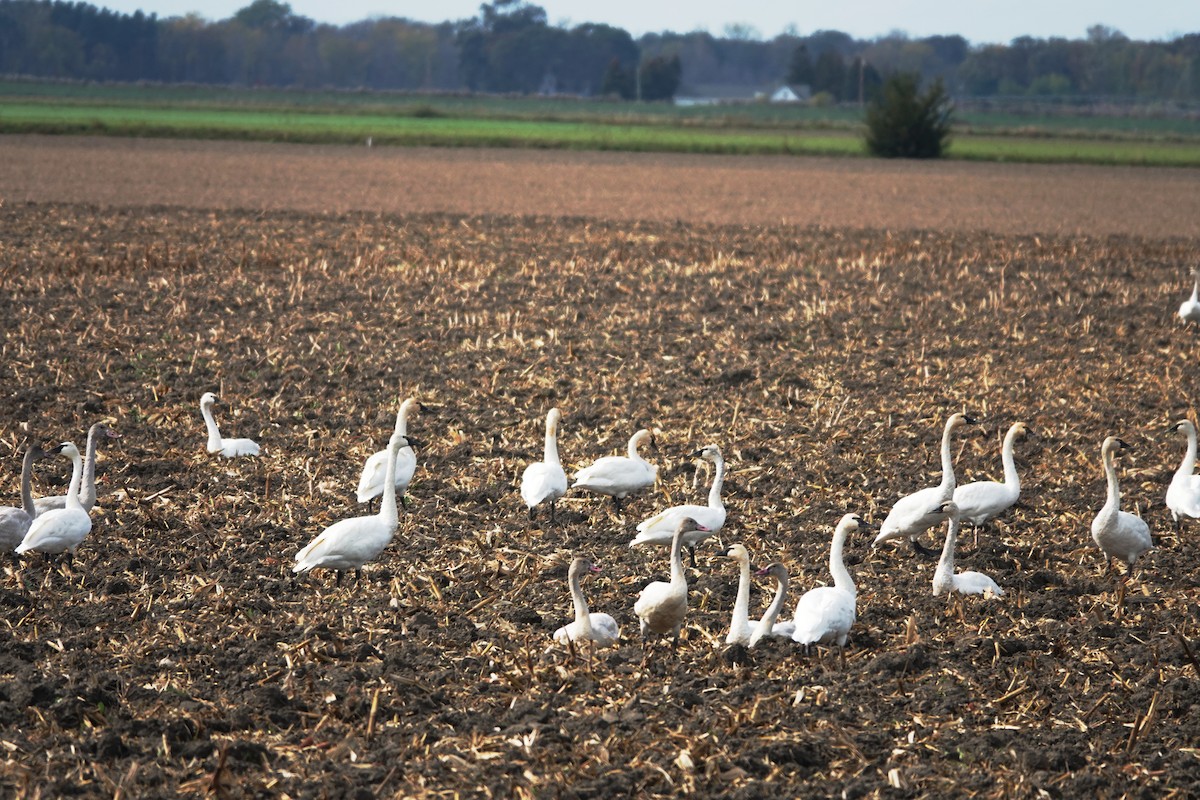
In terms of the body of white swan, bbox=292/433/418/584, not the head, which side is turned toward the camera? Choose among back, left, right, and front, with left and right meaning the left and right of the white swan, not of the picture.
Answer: right

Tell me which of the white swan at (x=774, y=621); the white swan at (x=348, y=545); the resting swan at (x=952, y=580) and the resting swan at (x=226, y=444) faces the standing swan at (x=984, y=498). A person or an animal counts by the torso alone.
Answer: the white swan at (x=348, y=545)

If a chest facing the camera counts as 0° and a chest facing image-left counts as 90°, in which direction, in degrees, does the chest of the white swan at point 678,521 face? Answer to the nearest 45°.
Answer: approximately 270°

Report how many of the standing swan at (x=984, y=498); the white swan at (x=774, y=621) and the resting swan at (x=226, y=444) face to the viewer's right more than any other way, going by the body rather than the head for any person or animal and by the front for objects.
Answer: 1

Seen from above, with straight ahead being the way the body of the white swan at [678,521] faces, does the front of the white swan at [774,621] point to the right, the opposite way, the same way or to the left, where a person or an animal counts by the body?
the opposite way

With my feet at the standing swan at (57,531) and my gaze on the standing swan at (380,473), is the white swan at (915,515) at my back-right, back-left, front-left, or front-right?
front-right

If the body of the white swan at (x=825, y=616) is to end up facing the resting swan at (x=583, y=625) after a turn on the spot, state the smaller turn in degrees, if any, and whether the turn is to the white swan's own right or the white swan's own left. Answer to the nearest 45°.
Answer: approximately 135° to the white swan's own left

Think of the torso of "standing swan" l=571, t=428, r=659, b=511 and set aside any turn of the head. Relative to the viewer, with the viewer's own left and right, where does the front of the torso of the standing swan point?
facing to the right of the viewer

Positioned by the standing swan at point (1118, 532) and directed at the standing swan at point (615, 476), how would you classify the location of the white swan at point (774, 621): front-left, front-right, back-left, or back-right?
front-left

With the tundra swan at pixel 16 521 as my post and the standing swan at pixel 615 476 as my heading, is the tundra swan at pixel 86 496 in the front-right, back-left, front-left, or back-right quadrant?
front-left

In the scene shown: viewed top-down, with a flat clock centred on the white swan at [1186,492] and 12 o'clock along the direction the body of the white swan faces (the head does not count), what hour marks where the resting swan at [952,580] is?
The resting swan is roughly at 10 o'clock from the white swan.

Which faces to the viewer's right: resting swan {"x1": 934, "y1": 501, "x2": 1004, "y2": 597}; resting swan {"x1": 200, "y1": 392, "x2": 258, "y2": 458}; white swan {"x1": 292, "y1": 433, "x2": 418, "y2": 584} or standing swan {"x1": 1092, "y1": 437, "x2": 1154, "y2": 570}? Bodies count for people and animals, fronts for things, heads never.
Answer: the white swan

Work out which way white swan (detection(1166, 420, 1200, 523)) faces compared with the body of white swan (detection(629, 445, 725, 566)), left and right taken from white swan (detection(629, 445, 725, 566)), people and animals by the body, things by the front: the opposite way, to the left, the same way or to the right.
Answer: the opposite way

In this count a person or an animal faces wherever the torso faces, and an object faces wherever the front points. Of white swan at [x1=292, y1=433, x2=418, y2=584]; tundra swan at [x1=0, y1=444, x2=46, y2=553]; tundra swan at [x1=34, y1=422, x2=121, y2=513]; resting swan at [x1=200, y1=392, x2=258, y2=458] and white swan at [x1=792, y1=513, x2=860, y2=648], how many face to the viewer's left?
1

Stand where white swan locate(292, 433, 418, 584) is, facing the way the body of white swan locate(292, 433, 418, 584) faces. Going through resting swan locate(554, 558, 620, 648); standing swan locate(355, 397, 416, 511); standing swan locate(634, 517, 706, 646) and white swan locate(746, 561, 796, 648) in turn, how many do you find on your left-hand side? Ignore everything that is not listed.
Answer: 1

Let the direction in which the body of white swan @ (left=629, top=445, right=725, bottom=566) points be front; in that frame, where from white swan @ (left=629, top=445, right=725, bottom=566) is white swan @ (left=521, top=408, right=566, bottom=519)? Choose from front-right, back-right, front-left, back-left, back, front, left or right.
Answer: back-left
